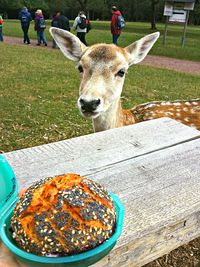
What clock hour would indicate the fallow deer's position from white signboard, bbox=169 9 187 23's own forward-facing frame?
The fallow deer is roughly at 12 o'clock from the white signboard.

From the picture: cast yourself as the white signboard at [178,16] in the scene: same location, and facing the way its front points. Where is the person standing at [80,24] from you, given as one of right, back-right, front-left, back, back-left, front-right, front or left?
front-right

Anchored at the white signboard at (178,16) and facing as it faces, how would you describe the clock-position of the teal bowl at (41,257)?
The teal bowl is roughly at 12 o'clock from the white signboard.

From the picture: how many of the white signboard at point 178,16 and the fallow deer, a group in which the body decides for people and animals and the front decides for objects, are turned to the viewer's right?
0

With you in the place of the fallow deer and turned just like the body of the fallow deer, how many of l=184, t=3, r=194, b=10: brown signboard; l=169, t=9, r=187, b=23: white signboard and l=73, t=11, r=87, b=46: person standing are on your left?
0

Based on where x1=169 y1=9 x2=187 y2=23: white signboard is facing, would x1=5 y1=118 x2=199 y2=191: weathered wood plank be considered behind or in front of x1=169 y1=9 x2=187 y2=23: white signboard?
in front

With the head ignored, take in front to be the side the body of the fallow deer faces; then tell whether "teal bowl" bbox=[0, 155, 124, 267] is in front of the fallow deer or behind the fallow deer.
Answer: in front

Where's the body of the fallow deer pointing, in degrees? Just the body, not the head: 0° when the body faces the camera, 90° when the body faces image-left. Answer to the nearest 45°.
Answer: approximately 45°

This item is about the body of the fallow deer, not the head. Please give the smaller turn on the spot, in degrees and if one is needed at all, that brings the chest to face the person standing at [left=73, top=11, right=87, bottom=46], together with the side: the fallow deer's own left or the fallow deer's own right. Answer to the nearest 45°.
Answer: approximately 135° to the fallow deer's own right

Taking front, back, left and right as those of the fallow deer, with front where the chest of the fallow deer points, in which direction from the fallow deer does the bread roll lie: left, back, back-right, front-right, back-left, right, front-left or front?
front-left

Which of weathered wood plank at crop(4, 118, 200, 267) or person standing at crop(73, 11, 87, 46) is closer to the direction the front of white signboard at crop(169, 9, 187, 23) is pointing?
the weathered wood plank

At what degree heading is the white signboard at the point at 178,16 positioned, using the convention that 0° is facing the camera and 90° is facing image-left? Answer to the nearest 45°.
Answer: approximately 0°

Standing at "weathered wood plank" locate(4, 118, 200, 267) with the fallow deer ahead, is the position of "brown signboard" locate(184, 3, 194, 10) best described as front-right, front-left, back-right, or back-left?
front-right

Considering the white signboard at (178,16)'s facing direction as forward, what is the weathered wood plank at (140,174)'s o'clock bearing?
The weathered wood plank is roughly at 12 o'clock from the white signboard.
